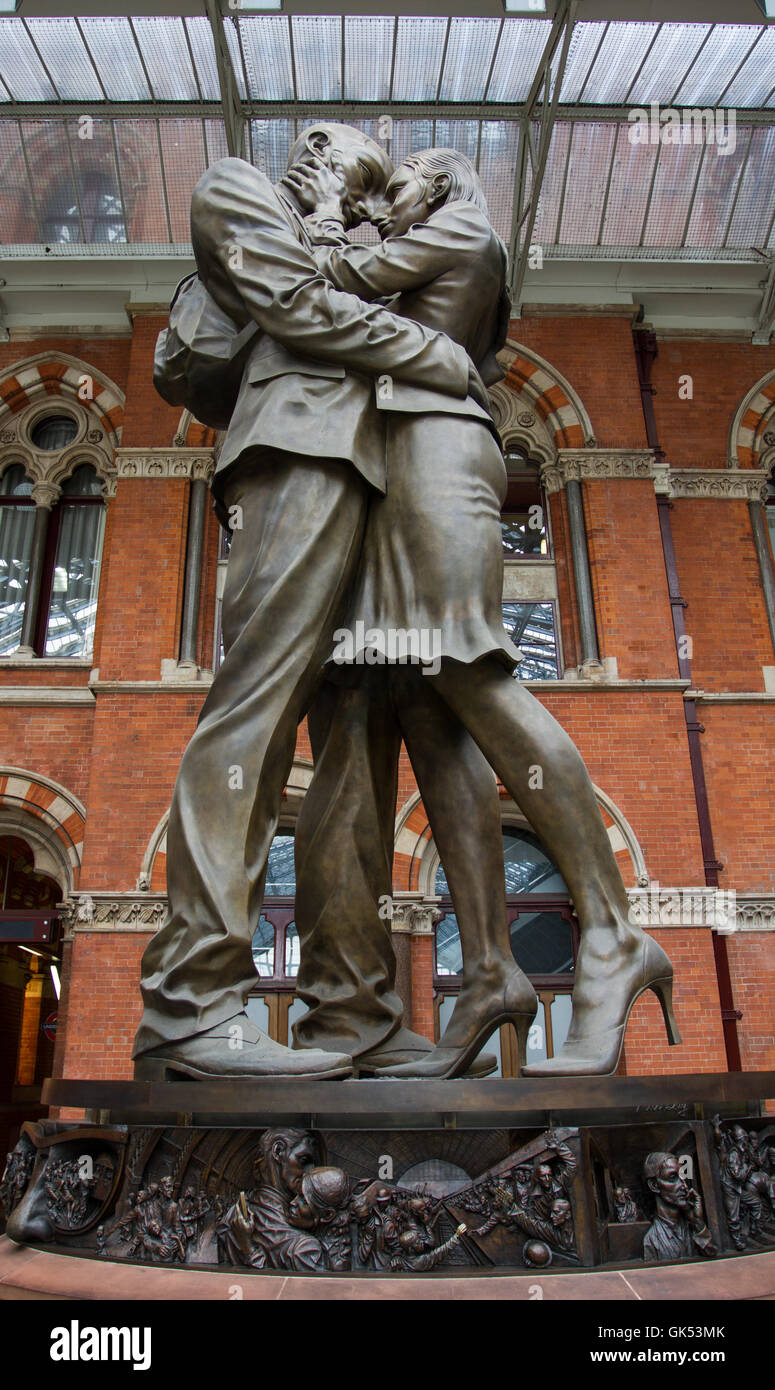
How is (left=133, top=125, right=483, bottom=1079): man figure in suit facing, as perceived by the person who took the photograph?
facing to the right of the viewer

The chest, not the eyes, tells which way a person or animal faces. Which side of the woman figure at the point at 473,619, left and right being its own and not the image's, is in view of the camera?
left

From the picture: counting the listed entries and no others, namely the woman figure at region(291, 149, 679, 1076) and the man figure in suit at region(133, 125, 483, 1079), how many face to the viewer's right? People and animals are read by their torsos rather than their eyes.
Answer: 1

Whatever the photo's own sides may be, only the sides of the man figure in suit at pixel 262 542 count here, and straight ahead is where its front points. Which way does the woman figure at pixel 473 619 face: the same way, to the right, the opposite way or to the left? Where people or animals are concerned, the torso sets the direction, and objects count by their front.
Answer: the opposite way
